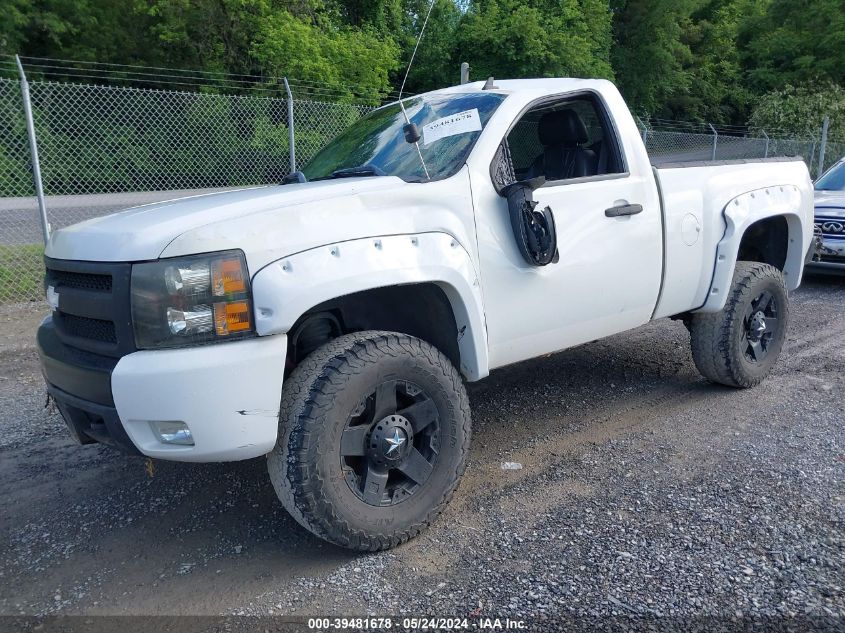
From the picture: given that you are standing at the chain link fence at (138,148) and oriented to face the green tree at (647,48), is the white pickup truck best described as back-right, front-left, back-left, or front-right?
back-right

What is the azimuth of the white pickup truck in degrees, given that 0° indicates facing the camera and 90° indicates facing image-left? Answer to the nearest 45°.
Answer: approximately 45°

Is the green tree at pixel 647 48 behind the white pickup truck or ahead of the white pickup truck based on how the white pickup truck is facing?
behind

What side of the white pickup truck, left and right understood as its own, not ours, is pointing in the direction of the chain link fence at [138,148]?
right

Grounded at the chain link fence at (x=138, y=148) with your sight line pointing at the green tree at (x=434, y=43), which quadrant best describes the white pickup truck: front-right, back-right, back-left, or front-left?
back-right

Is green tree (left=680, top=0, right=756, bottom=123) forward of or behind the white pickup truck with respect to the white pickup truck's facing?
behind

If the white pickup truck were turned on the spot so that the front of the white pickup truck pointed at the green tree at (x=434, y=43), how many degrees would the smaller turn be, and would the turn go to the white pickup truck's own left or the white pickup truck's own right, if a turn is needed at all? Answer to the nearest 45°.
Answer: approximately 135° to the white pickup truck's own right
